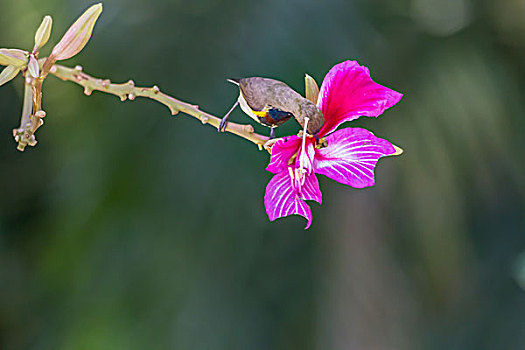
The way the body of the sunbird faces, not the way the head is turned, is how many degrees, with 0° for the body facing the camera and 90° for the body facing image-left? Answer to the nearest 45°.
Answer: approximately 270°
